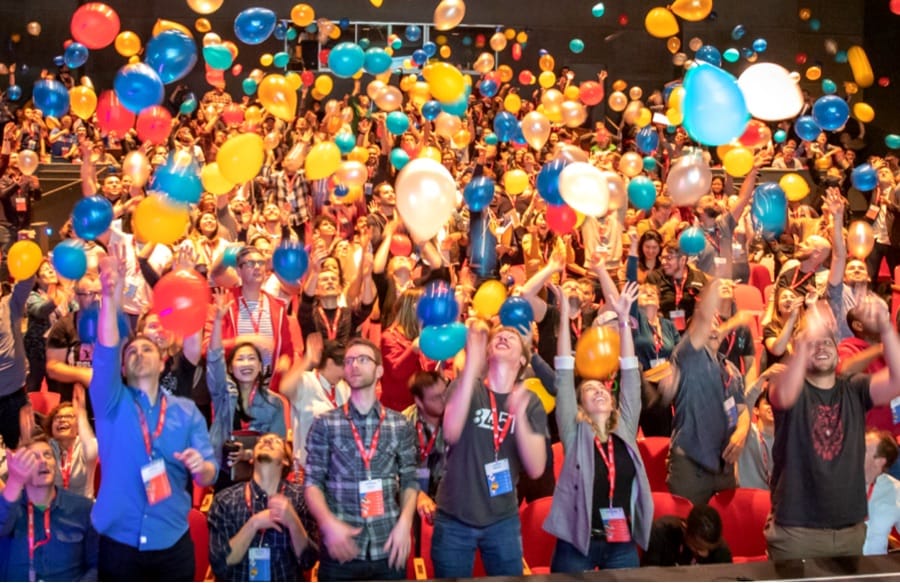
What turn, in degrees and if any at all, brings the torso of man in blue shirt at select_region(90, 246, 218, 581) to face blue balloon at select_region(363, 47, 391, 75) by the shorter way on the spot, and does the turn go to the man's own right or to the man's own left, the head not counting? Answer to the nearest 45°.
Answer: approximately 135° to the man's own left

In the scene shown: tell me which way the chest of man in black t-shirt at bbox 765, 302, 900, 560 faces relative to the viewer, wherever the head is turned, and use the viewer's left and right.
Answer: facing the viewer

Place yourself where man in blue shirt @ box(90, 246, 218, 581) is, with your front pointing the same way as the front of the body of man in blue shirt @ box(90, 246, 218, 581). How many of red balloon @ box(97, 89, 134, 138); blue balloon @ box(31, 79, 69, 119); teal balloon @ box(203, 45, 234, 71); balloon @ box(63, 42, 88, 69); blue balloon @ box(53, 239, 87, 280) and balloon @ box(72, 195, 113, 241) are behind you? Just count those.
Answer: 6

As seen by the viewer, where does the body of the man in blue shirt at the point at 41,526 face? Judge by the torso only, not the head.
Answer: toward the camera

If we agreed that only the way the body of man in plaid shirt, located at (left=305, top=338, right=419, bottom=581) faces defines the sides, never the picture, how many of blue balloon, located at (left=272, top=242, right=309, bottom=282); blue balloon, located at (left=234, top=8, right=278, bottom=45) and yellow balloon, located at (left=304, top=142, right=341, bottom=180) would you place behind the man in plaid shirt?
3

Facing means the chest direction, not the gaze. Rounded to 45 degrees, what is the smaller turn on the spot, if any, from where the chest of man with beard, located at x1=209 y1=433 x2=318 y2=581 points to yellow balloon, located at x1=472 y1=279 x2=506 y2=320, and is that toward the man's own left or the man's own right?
approximately 135° to the man's own left

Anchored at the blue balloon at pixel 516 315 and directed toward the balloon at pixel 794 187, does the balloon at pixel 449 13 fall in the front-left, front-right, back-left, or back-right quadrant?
front-left

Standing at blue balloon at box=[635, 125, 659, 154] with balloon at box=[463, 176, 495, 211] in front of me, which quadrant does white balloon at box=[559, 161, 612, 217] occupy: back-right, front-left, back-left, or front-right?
front-left

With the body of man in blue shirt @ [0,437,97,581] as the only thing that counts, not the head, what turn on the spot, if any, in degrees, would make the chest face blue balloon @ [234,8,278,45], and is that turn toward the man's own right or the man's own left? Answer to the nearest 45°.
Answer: approximately 135° to the man's own left

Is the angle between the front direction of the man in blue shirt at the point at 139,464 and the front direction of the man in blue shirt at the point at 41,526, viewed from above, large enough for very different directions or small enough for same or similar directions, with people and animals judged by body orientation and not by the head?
same or similar directions

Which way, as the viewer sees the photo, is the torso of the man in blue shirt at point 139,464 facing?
toward the camera

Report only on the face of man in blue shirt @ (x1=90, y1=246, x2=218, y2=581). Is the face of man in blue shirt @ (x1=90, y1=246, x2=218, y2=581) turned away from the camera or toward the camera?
toward the camera

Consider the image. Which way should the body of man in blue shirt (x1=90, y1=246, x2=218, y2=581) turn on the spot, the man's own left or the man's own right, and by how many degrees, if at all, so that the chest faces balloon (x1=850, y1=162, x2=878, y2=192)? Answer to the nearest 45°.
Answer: approximately 135° to the man's own left

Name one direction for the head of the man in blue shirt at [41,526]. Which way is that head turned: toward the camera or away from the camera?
toward the camera

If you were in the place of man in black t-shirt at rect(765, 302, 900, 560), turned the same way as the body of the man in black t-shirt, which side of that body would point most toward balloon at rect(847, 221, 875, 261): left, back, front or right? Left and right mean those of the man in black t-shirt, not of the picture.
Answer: back

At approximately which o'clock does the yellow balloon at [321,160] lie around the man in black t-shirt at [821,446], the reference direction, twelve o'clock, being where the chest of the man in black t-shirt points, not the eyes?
The yellow balloon is roughly at 4 o'clock from the man in black t-shirt.

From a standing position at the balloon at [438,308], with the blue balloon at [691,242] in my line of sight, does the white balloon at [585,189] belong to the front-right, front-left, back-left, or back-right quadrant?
front-right
